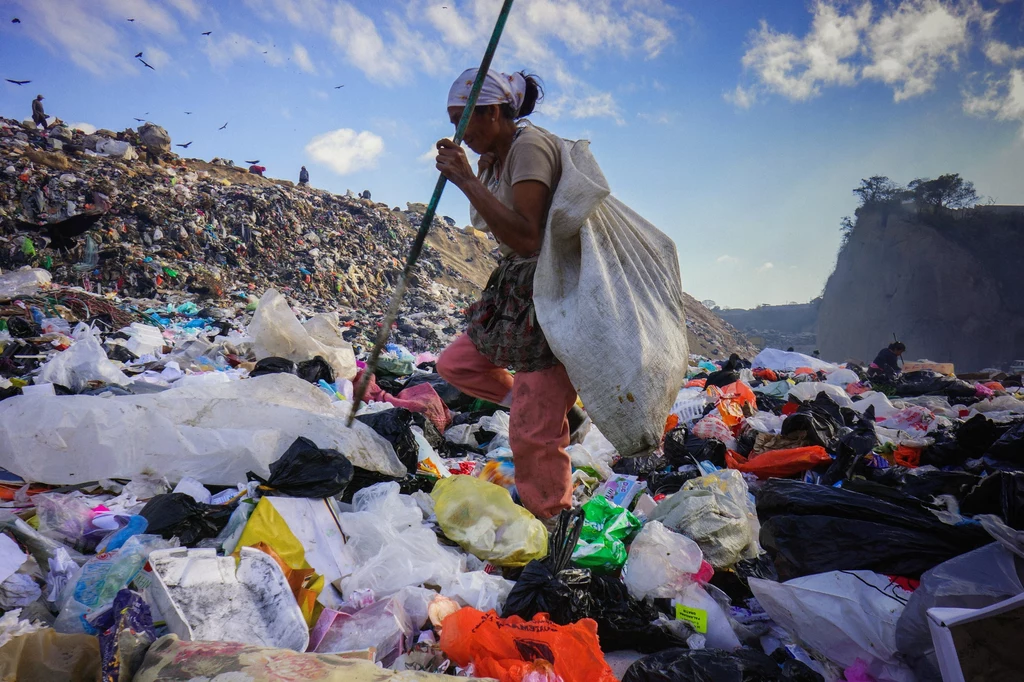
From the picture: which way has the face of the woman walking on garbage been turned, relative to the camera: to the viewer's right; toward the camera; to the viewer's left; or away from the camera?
to the viewer's left

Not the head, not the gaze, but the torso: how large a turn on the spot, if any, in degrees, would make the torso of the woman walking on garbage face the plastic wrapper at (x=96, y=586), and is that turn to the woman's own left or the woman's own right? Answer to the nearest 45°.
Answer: approximately 45° to the woman's own left

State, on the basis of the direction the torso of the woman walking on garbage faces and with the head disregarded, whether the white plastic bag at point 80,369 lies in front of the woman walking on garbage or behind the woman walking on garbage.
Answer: in front

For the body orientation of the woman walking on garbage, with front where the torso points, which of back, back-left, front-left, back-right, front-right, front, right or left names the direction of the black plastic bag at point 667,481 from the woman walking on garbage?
back-right

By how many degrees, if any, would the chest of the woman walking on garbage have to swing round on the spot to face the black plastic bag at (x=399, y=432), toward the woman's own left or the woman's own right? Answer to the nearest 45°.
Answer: approximately 45° to the woman's own right

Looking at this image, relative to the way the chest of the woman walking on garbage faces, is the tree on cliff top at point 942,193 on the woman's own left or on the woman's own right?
on the woman's own right

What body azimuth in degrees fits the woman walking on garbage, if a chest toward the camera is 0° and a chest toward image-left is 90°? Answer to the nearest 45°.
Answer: approximately 90°

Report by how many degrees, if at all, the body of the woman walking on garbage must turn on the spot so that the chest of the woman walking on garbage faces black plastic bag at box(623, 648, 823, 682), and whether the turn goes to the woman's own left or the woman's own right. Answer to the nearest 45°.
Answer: approximately 135° to the woman's own left
